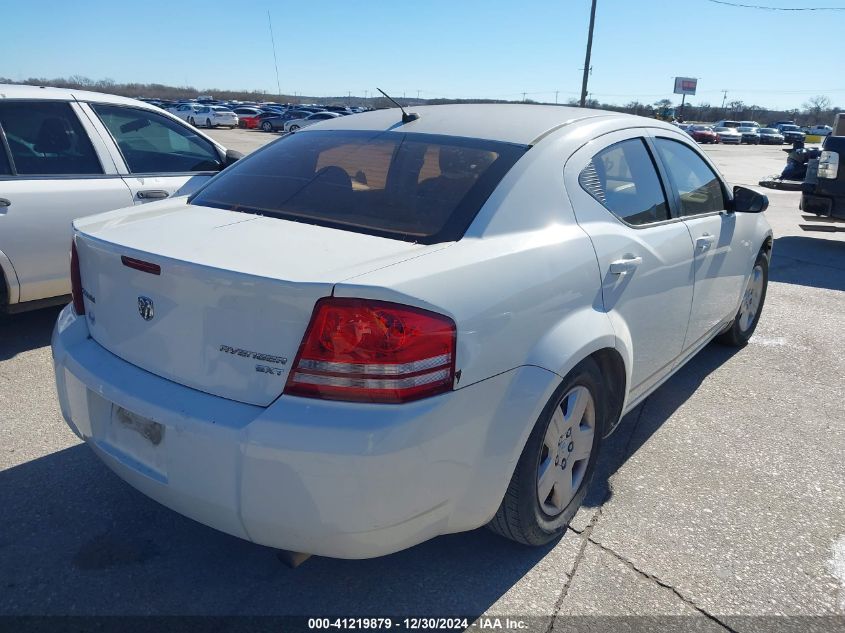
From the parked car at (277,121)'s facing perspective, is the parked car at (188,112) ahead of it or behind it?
ahead

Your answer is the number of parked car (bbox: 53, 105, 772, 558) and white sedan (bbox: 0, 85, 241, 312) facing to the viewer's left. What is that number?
0

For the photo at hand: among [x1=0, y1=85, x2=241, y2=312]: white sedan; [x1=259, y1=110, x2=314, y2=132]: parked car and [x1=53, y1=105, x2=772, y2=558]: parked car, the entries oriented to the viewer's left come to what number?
1

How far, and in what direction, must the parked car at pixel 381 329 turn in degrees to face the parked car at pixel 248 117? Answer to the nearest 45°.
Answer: approximately 45° to its left

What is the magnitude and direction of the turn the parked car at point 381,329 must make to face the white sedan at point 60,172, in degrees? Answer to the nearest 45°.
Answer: approximately 90° to its left

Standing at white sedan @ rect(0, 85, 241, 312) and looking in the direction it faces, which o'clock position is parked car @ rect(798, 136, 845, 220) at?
The parked car is roughly at 12 o'clock from the white sedan.

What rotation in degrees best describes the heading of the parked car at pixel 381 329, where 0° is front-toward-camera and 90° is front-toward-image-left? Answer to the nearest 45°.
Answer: approximately 225°

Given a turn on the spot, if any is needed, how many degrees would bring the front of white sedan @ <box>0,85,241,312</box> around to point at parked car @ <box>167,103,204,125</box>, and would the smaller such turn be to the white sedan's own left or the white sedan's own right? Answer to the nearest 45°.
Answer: approximately 90° to the white sedan's own left

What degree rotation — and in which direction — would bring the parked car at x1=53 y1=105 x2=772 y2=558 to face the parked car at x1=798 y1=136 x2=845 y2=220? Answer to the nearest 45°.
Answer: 0° — it already faces it

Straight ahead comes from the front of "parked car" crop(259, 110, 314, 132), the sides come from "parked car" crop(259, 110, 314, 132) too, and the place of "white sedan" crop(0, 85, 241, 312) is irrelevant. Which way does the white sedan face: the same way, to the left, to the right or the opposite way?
the opposite way

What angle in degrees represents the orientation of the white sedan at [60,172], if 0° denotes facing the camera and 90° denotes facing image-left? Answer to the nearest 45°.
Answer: approximately 270°

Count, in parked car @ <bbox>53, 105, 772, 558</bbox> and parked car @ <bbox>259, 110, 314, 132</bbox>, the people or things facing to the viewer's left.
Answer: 1

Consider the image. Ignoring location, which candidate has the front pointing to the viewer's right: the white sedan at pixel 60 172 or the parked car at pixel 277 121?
the white sedan

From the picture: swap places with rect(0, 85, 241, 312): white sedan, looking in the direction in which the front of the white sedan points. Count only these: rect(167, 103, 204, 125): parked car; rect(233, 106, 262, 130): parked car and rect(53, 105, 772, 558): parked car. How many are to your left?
2

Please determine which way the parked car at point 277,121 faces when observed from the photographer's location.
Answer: facing to the left of the viewer

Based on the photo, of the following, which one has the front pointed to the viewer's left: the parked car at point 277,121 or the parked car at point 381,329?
the parked car at point 277,121
